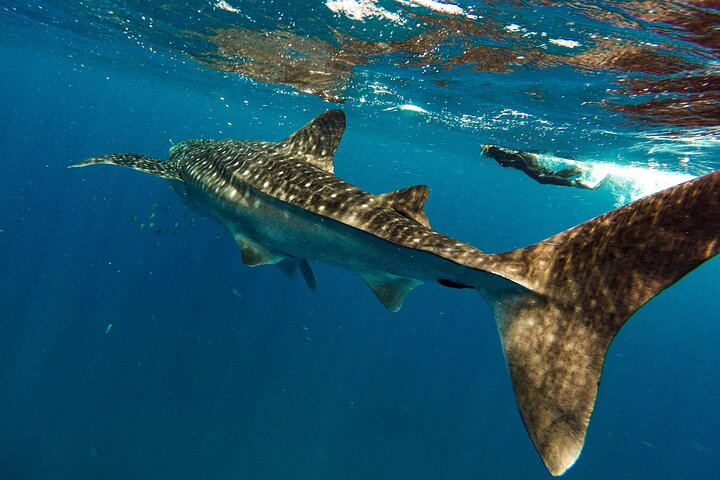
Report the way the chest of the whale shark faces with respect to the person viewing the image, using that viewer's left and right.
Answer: facing away from the viewer and to the left of the viewer
